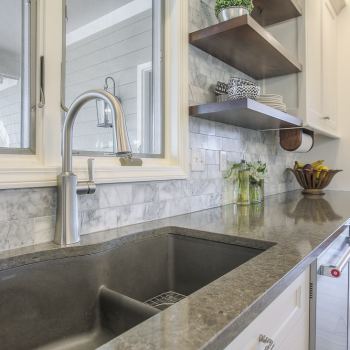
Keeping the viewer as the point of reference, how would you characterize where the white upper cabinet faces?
facing the viewer and to the right of the viewer

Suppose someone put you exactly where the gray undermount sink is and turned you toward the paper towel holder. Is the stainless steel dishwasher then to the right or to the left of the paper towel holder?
right

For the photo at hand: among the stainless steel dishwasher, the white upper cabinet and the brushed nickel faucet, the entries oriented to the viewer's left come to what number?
0

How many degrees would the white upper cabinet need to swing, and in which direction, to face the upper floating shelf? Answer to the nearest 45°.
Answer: approximately 45° to its right

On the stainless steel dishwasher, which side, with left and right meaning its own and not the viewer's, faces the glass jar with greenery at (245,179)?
back

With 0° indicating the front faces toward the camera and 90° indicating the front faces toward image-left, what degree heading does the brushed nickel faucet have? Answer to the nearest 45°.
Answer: approximately 315°
